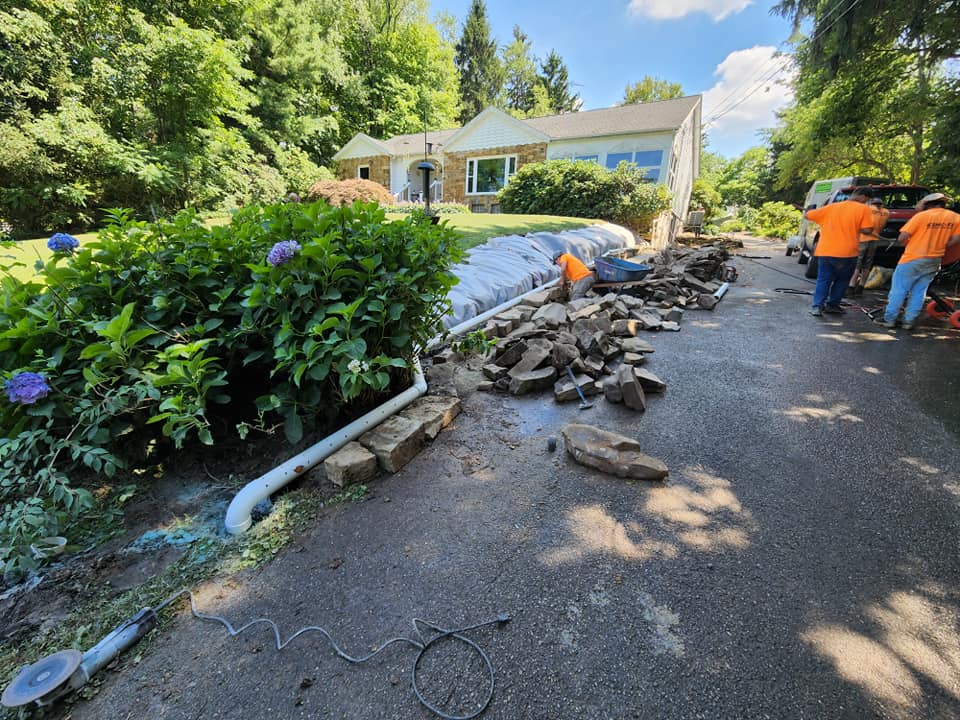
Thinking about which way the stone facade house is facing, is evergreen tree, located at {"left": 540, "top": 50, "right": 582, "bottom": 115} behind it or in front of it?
behind

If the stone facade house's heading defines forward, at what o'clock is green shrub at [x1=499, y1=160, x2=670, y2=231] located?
The green shrub is roughly at 10 o'clock from the stone facade house.

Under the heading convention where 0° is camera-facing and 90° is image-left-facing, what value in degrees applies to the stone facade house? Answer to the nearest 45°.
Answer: approximately 45°

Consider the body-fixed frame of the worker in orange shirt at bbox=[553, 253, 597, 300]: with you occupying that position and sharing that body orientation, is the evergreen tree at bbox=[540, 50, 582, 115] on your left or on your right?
on your right

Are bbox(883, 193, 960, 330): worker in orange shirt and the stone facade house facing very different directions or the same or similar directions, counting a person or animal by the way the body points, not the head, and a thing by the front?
very different directions

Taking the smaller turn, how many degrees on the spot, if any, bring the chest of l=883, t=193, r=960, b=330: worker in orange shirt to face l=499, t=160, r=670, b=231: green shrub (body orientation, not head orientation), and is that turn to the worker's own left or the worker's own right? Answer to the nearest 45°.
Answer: approximately 45° to the worker's own left

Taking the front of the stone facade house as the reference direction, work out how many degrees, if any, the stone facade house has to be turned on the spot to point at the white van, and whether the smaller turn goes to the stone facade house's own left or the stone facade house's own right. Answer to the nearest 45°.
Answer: approximately 90° to the stone facade house's own left

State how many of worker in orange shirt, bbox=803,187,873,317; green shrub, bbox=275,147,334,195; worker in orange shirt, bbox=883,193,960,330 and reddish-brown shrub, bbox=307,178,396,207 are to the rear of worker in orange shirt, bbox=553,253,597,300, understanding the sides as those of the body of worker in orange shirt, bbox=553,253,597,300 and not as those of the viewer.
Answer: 2

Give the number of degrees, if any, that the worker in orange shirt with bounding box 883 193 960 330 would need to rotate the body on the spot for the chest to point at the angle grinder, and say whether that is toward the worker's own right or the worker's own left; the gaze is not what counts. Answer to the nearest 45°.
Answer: approximately 180°
